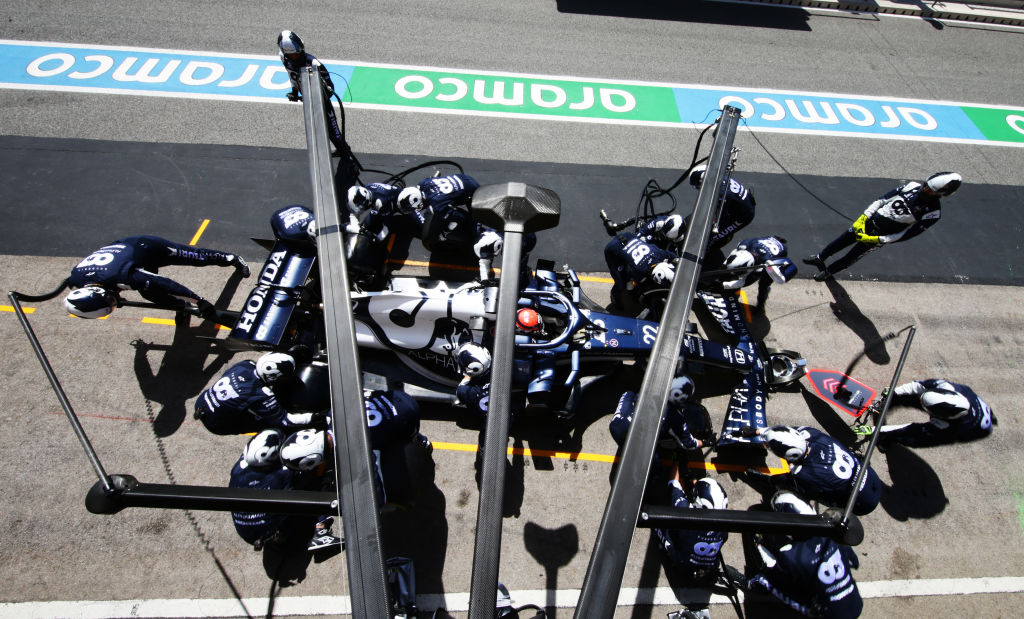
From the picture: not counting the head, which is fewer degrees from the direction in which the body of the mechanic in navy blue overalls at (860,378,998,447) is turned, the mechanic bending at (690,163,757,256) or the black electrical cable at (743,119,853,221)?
the mechanic bending

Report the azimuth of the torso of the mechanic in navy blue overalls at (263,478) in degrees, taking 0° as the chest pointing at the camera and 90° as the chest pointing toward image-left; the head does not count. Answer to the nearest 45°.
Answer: approximately 225°

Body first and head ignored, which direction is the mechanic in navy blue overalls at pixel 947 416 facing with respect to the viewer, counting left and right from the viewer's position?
facing to the left of the viewer

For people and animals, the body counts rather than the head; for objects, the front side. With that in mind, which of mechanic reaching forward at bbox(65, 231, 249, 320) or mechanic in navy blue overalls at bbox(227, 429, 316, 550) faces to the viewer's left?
the mechanic reaching forward

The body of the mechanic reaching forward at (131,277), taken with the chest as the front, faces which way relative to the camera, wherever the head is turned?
to the viewer's left

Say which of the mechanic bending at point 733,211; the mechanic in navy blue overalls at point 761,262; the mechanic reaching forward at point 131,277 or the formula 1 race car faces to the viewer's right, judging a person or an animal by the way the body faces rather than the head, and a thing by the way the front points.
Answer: the formula 1 race car

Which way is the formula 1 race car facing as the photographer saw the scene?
facing to the right of the viewer

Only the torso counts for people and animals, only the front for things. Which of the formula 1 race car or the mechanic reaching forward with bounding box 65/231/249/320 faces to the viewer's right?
the formula 1 race car

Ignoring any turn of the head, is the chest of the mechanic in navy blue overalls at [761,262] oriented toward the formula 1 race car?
yes

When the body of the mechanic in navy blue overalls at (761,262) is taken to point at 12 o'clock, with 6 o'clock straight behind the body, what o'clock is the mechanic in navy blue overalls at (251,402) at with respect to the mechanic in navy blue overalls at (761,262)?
the mechanic in navy blue overalls at (251,402) is roughly at 12 o'clock from the mechanic in navy blue overalls at (761,262).

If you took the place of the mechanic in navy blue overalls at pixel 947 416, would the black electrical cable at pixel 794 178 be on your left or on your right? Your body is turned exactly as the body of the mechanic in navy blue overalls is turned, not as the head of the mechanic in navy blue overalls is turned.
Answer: on your right

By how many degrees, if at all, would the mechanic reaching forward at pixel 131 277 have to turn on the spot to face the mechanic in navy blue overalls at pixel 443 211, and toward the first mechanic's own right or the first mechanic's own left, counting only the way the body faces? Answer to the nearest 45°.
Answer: approximately 180°
